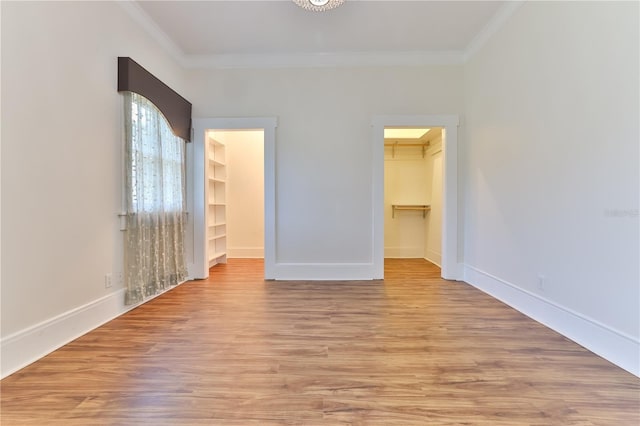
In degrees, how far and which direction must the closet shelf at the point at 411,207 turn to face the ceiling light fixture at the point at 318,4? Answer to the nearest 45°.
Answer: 0° — it already faces it

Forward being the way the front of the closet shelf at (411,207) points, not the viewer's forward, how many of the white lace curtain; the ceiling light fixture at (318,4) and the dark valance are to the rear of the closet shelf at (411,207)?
0

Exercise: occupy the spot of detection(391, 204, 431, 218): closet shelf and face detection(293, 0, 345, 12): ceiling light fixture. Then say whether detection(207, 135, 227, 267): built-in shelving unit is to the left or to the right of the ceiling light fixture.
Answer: right

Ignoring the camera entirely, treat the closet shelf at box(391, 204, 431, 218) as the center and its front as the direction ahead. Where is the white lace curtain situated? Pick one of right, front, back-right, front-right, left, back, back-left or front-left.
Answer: front-right

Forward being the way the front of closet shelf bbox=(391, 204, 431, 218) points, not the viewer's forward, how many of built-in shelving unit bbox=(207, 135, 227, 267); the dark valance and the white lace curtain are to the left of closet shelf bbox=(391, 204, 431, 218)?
0

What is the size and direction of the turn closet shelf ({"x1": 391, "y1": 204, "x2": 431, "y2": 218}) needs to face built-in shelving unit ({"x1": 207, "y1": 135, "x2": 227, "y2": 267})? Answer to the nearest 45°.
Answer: approximately 45° to its right

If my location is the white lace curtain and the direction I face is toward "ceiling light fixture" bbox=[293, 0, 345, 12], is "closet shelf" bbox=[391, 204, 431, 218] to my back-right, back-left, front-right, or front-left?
front-left

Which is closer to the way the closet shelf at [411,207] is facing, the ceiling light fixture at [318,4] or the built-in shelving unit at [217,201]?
the ceiling light fixture

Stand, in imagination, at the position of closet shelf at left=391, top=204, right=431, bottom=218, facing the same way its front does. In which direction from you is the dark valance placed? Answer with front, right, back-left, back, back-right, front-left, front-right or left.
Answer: front-right

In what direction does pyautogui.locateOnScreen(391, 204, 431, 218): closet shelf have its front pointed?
toward the camera

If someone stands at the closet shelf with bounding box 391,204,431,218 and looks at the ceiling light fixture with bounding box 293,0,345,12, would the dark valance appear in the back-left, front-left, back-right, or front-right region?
front-right
